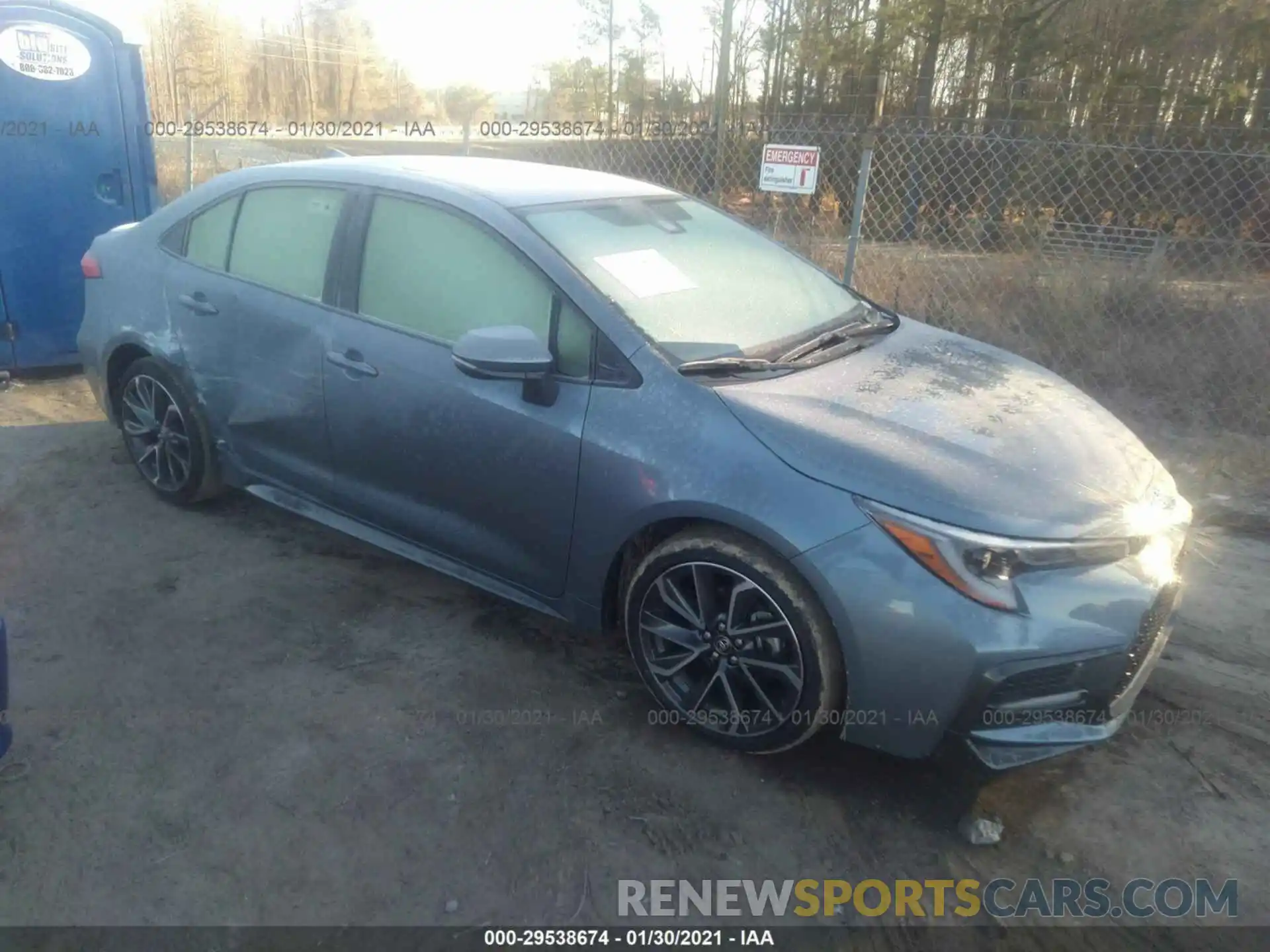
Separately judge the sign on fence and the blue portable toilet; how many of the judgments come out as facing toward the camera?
2

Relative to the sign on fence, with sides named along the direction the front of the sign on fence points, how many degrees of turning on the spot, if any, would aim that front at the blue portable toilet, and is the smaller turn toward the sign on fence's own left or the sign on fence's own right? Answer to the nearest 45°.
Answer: approximately 90° to the sign on fence's own right

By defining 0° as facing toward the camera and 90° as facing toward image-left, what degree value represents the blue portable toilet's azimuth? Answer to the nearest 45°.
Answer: approximately 0°

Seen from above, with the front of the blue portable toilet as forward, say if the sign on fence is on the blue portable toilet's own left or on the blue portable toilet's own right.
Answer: on the blue portable toilet's own left

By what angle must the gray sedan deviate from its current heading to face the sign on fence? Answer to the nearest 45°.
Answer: approximately 135° to its left

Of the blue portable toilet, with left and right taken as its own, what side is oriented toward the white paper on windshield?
front

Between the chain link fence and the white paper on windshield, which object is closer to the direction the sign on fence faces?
the white paper on windshield

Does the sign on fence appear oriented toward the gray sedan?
yes

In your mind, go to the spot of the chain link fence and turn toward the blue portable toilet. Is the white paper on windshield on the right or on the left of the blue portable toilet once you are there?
left

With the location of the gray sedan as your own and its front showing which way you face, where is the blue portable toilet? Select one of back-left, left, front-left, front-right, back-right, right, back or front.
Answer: back
